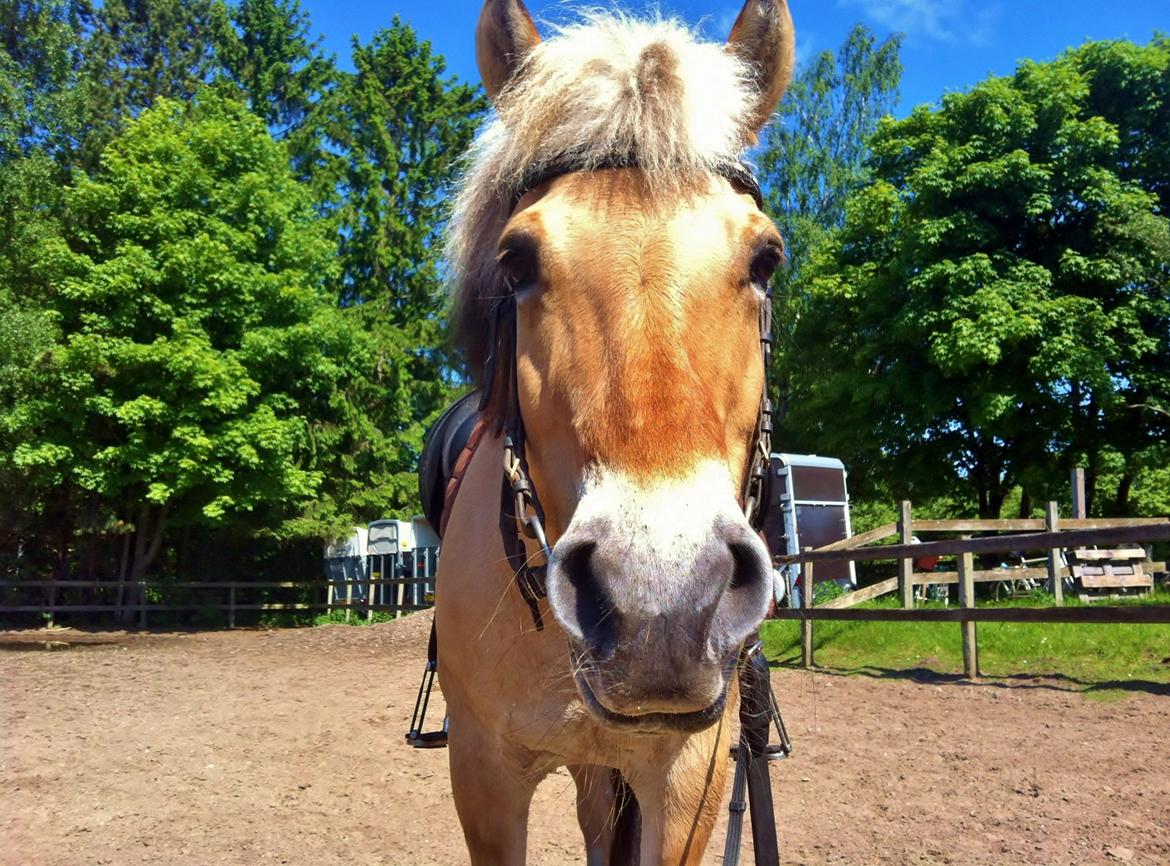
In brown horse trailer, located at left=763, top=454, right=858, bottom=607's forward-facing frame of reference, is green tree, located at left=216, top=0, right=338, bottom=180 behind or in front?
in front

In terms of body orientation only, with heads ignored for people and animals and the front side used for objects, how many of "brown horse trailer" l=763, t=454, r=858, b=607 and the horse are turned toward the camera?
1

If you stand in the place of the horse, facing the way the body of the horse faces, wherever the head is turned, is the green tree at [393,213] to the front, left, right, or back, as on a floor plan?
back

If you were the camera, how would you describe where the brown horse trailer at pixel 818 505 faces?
facing away from the viewer and to the left of the viewer

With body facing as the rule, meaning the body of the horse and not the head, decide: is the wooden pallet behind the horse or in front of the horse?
behind

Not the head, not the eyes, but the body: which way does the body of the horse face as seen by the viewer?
toward the camera

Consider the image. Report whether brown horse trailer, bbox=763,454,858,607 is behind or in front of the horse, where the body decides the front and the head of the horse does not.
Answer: behind

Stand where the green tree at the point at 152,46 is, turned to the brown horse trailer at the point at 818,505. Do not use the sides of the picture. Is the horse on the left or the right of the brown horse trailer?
right
